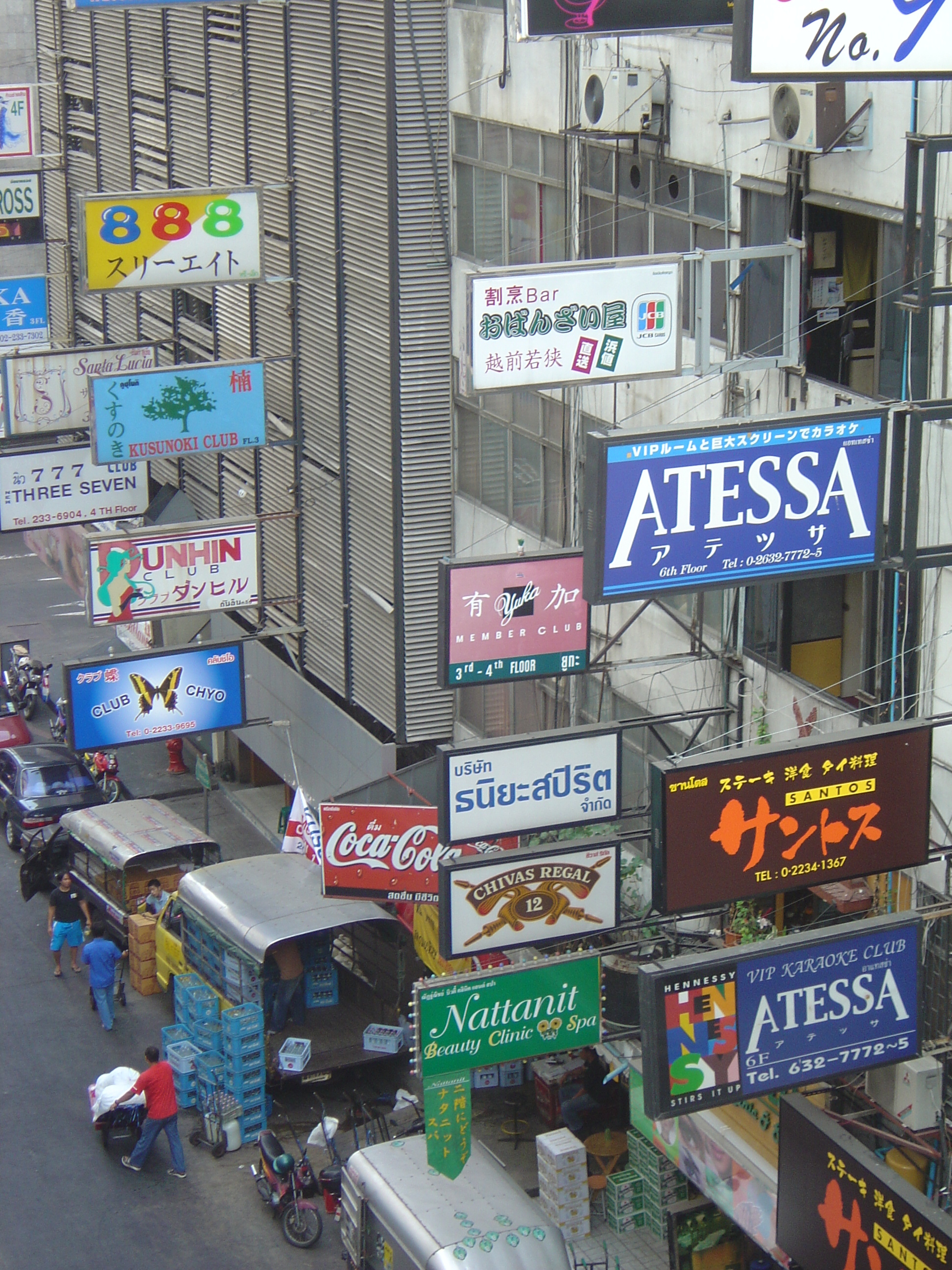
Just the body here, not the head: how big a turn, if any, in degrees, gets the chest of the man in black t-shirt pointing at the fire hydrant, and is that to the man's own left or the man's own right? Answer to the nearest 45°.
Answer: approximately 180°

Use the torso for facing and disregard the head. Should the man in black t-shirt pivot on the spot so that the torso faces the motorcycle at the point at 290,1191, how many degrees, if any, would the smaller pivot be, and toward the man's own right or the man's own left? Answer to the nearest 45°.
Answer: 0° — they already face it

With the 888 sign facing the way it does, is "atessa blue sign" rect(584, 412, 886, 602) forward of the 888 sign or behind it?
forward

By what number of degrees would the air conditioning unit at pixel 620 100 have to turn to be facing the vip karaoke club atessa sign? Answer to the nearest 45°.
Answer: approximately 45° to its left

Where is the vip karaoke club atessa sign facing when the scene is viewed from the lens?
facing the viewer and to the right of the viewer

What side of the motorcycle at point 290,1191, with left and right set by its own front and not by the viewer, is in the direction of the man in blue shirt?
back
